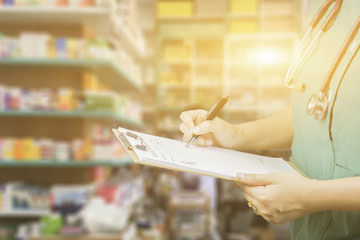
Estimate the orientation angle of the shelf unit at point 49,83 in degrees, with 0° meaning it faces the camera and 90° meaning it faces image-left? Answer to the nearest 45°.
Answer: approximately 0°
